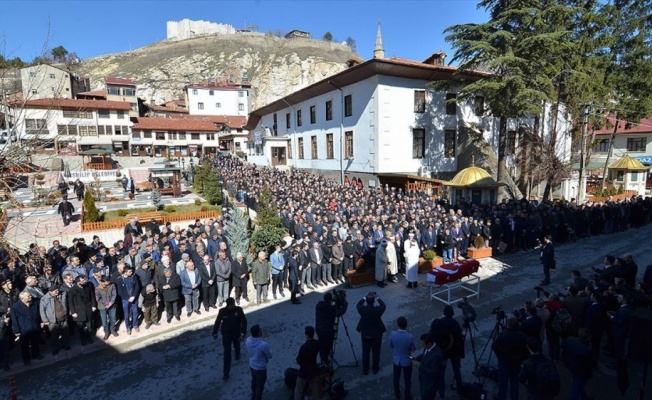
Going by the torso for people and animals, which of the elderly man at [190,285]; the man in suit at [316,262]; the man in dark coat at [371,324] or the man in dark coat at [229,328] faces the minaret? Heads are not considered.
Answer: the man in dark coat at [371,324]

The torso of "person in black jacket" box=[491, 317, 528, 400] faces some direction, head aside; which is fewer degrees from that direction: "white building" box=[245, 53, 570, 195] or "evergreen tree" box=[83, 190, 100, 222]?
the white building

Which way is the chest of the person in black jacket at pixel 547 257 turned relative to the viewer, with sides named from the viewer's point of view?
facing to the left of the viewer

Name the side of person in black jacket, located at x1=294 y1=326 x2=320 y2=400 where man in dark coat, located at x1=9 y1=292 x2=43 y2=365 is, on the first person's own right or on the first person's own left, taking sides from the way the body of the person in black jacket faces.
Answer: on the first person's own left

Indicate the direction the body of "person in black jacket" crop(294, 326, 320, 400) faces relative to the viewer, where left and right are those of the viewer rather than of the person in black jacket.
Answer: facing away from the viewer

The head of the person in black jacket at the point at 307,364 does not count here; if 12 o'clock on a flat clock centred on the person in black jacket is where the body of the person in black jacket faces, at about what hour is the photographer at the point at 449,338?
The photographer is roughly at 3 o'clock from the person in black jacket.

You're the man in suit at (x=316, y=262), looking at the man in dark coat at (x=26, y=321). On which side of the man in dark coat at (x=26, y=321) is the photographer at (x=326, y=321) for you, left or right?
left

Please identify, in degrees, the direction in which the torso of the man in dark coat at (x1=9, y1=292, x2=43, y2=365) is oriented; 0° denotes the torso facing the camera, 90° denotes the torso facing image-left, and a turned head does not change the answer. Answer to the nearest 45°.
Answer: approximately 315°

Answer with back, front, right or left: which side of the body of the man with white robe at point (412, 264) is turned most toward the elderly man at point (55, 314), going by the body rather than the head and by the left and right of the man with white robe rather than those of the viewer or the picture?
right

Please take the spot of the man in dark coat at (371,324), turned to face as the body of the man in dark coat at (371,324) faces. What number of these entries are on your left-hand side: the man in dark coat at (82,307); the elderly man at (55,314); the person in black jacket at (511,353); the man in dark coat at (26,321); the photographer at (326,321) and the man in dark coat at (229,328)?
5

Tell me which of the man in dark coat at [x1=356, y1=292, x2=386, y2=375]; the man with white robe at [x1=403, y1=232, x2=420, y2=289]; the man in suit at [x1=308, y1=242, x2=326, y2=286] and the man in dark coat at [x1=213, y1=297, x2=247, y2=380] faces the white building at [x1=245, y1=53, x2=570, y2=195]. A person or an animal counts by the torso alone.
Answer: the man in dark coat at [x1=356, y1=292, x2=386, y2=375]

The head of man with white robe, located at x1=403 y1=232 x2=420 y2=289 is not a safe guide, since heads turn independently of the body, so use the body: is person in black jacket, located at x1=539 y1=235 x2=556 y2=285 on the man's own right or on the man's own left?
on the man's own left
